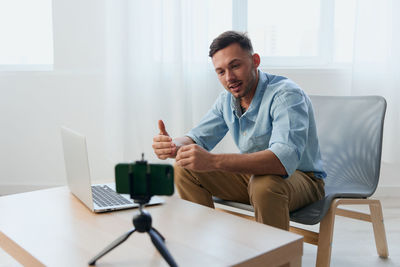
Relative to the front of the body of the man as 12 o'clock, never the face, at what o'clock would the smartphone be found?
The smartphone is roughly at 11 o'clock from the man.

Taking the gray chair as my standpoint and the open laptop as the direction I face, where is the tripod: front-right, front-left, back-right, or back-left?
front-left

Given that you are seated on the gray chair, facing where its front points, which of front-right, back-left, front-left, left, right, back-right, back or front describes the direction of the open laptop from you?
front

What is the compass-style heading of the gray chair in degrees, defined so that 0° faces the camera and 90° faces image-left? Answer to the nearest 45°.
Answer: approximately 45°

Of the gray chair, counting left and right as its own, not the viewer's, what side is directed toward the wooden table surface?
front

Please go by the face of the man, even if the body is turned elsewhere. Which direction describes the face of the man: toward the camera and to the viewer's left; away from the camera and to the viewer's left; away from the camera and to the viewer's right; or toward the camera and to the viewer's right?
toward the camera and to the viewer's left

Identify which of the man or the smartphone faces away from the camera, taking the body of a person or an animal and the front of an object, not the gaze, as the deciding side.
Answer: the smartphone

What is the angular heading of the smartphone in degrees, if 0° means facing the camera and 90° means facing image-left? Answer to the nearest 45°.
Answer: approximately 180°

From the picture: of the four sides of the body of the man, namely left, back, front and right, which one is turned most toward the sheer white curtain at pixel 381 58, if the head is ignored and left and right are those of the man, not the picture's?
back

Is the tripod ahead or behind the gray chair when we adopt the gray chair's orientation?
ahead

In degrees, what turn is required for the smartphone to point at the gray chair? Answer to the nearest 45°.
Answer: approximately 45° to its right

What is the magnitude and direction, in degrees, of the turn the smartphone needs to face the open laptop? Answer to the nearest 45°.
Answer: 0° — it already faces it

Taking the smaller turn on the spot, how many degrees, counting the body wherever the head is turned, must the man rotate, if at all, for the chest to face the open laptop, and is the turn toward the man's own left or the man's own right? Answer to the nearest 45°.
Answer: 0° — they already face it

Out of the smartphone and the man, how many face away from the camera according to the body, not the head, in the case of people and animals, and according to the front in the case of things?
1

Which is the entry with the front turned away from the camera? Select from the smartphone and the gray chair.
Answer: the smartphone
